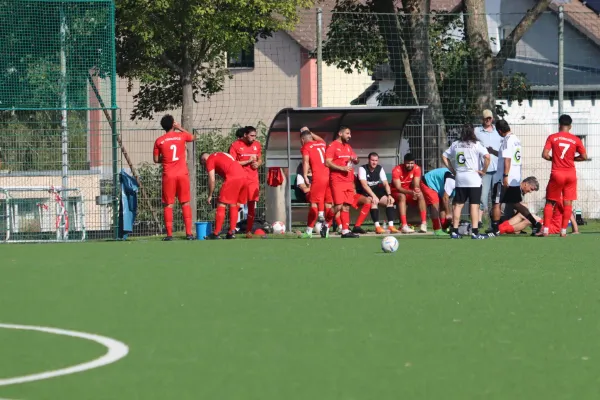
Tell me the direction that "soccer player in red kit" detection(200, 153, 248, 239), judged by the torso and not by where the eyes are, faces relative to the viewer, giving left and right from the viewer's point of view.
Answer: facing to the left of the viewer

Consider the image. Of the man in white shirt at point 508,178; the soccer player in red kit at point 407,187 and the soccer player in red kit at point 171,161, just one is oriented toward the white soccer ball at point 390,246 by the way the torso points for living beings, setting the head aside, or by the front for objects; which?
the soccer player in red kit at point 407,187

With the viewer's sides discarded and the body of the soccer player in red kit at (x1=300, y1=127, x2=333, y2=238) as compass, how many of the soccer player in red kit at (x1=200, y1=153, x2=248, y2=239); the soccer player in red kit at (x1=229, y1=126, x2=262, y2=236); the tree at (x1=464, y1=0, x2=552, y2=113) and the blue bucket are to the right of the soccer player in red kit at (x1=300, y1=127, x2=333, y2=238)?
1

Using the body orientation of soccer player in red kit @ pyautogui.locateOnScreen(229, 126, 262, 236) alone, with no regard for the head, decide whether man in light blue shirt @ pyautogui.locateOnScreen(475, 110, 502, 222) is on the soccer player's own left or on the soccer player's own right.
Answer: on the soccer player's own left

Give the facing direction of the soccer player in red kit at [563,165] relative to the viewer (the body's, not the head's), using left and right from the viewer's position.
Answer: facing away from the viewer

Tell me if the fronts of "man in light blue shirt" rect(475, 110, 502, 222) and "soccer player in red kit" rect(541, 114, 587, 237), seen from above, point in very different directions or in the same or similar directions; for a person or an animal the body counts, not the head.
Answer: very different directions

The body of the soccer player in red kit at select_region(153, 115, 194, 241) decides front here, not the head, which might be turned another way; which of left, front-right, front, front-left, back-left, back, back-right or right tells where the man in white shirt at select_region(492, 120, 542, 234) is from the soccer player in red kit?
right

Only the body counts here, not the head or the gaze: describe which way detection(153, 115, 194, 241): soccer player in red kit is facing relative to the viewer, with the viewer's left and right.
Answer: facing away from the viewer

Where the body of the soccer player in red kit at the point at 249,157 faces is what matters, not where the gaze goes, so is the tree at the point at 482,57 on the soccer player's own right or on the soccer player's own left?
on the soccer player's own left

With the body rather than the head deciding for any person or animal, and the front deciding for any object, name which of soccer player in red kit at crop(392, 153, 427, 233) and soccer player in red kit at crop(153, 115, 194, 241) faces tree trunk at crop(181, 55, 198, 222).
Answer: soccer player in red kit at crop(153, 115, 194, 241)
